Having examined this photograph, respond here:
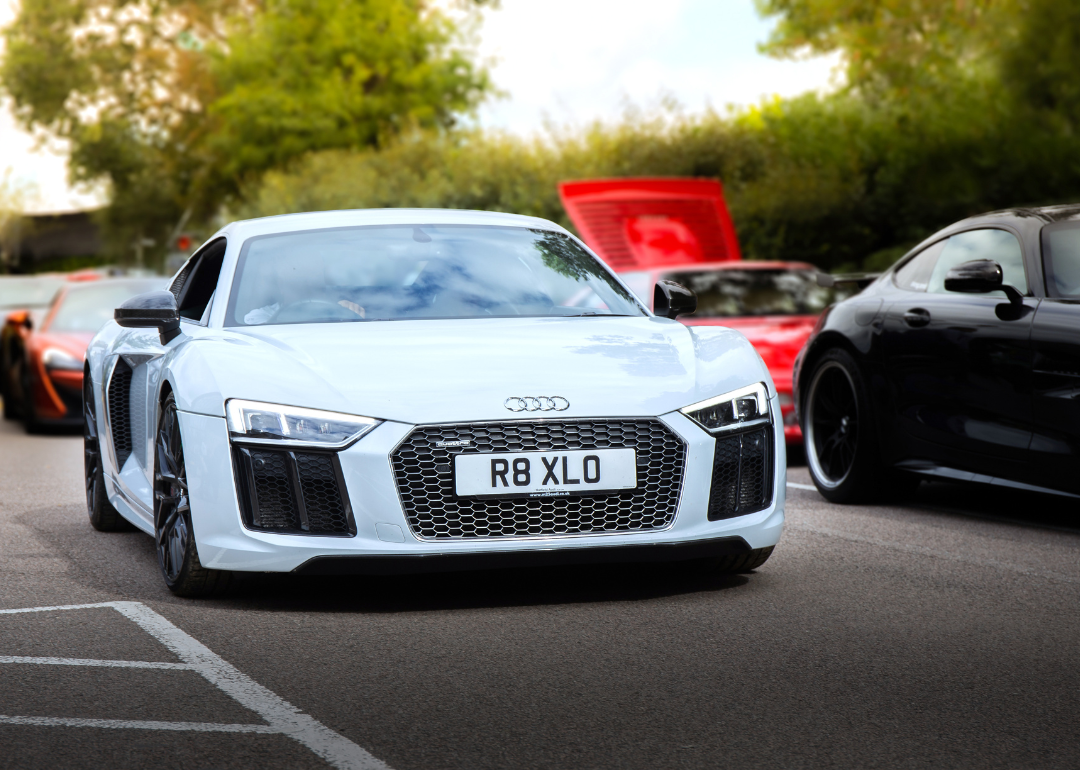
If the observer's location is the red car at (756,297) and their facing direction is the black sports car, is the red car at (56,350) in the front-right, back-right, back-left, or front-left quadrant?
back-right

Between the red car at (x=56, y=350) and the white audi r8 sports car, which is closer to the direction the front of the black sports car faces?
the white audi r8 sports car
